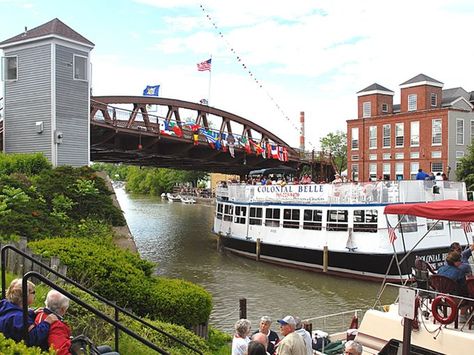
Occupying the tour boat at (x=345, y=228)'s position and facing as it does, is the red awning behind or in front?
behind

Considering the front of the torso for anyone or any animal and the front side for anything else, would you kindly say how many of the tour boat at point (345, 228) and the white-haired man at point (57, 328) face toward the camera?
0

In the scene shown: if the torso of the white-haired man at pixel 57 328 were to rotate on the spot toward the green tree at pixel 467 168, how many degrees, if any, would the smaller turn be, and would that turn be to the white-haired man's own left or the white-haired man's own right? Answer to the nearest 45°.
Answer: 0° — they already face it

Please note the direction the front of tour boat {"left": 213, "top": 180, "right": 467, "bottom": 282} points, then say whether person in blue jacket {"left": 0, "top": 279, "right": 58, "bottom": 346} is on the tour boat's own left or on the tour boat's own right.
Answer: on the tour boat's own left

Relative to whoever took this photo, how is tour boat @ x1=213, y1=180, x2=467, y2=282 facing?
facing away from the viewer and to the left of the viewer

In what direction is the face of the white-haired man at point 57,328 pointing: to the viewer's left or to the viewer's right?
to the viewer's right

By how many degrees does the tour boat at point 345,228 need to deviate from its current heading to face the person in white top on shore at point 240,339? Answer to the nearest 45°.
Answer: approximately 135° to its left

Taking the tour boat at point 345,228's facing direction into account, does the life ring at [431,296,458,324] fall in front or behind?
behind

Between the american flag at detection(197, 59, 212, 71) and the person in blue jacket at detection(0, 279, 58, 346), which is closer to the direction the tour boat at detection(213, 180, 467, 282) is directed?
the american flag

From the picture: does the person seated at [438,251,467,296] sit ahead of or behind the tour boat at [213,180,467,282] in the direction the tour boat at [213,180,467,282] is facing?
behind

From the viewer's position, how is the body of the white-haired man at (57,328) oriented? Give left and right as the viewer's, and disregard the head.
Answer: facing away from the viewer and to the right of the viewer

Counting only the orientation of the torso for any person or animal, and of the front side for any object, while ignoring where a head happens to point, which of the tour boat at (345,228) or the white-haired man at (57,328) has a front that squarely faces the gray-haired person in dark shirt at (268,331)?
the white-haired man

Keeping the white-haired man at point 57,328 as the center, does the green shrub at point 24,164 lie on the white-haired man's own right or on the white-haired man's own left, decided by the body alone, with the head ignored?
on the white-haired man's own left

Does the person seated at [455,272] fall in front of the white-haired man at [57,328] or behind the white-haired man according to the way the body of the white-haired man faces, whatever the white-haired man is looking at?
in front
